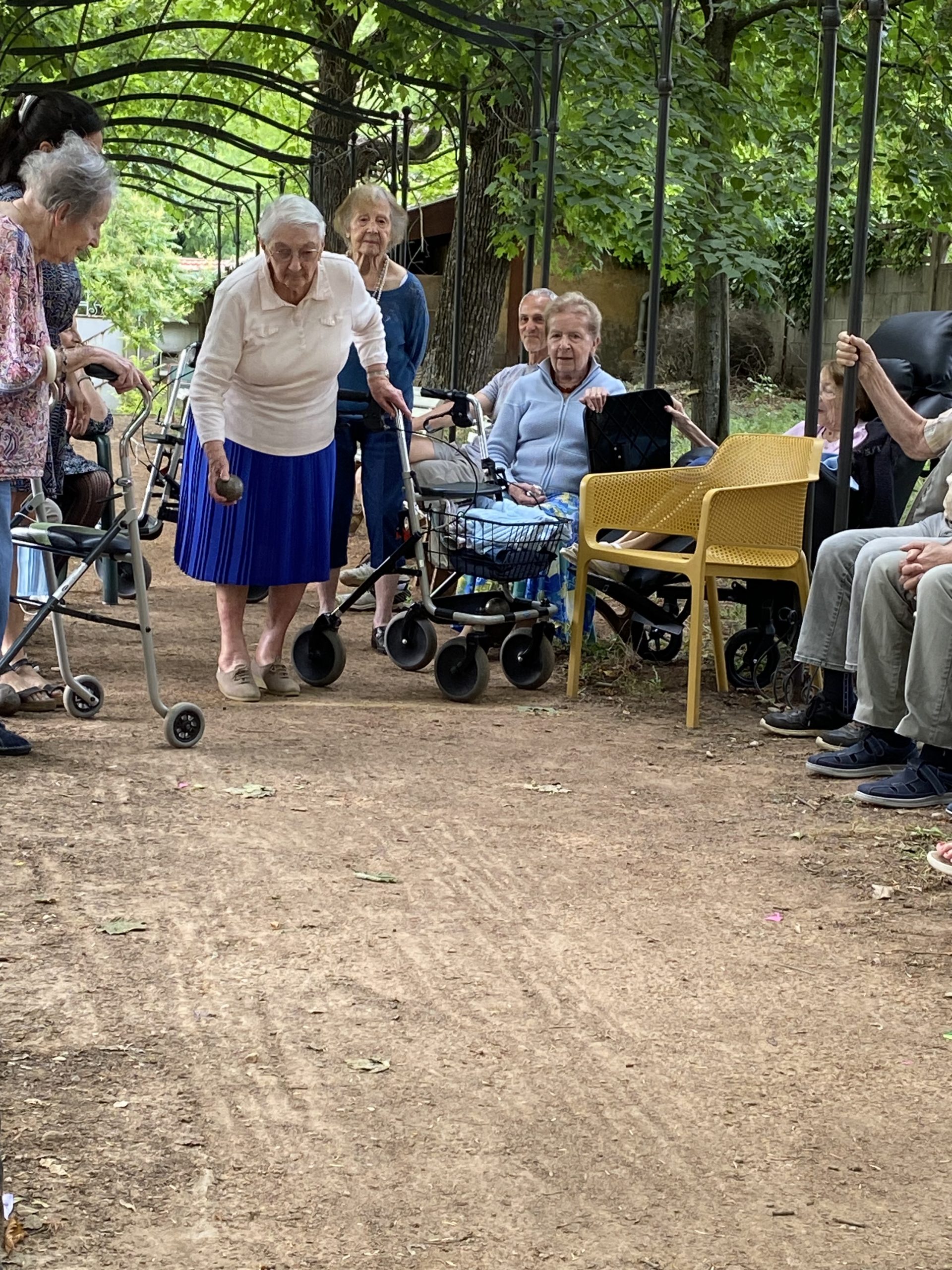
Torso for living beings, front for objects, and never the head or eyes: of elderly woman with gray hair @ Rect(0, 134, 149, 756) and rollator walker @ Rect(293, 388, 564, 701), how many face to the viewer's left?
0

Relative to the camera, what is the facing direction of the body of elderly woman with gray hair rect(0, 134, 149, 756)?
to the viewer's right

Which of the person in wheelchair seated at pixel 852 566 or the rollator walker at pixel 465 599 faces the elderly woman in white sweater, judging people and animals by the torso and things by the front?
the person in wheelchair seated

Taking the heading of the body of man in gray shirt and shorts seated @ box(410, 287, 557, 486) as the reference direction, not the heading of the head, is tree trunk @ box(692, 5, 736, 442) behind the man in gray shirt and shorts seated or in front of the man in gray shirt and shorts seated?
behind

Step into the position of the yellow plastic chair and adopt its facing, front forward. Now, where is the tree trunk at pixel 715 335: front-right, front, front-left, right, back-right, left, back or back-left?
back-right

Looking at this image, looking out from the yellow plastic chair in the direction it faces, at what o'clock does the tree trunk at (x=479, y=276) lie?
The tree trunk is roughly at 4 o'clock from the yellow plastic chair.

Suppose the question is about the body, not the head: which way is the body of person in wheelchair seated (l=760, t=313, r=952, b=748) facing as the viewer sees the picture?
to the viewer's left

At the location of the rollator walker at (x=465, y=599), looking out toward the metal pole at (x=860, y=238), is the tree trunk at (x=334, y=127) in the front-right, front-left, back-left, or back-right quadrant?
back-left

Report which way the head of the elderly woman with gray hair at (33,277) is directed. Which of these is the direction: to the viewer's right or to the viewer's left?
to the viewer's right

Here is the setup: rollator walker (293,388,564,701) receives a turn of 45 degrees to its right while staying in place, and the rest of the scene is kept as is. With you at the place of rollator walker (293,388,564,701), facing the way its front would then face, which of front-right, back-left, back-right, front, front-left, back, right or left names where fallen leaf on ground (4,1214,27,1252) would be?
front

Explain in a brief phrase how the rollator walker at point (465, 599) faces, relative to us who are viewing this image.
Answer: facing the viewer and to the right of the viewer
